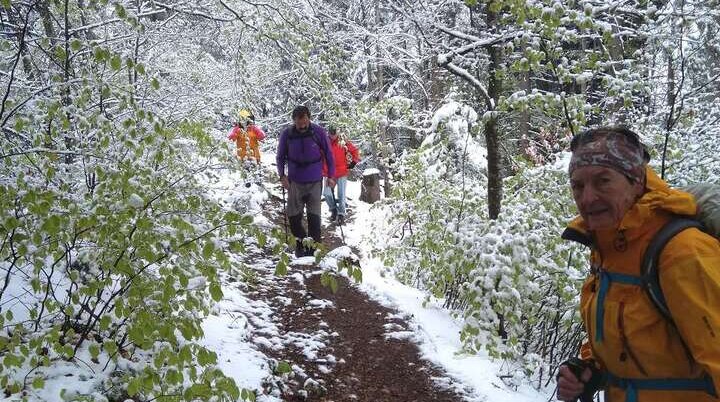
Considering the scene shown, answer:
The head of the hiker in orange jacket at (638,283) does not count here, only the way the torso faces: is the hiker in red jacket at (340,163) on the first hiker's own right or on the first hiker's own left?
on the first hiker's own right

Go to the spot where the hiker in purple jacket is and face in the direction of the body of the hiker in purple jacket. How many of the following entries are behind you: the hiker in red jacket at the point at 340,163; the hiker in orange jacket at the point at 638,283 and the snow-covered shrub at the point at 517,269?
1

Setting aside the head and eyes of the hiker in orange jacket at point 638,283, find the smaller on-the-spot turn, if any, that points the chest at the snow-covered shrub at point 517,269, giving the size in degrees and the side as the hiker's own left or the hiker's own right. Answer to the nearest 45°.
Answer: approximately 135° to the hiker's own right

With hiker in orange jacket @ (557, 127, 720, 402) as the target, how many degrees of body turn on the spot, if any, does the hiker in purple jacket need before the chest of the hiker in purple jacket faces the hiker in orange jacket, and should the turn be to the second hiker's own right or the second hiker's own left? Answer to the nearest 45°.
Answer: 0° — they already face them

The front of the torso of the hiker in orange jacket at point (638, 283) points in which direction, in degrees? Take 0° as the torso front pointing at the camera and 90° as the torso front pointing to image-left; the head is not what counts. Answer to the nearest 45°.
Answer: approximately 45°
